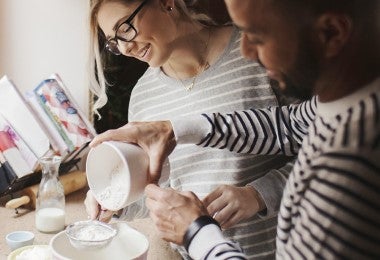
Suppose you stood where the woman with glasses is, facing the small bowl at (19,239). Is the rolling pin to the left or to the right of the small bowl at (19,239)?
right

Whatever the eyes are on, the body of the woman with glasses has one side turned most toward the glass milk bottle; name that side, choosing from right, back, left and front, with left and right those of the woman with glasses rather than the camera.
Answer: right

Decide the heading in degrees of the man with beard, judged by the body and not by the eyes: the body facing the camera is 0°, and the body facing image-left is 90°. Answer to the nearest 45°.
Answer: approximately 90°

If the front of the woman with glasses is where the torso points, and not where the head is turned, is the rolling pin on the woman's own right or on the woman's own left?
on the woman's own right

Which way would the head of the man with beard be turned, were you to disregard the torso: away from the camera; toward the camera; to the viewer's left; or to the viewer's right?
to the viewer's left

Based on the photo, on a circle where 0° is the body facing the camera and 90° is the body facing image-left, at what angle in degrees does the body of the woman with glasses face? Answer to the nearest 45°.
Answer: approximately 45°

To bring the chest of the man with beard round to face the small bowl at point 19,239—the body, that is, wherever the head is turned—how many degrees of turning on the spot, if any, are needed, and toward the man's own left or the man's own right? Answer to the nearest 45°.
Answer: approximately 45° to the man's own right
